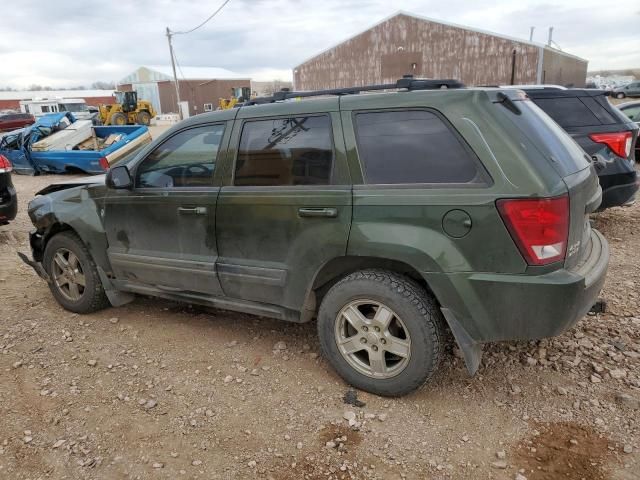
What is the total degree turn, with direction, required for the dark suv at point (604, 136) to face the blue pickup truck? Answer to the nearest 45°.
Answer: approximately 45° to its left

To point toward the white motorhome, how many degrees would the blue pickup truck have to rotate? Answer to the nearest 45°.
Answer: approximately 45° to its right

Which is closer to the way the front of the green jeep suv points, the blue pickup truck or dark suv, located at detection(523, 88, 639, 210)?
the blue pickup truck

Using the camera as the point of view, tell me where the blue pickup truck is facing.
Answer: facing away from the viewer and to the left of the viewer

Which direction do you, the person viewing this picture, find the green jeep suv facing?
facing away from the viewer and to the left of the viewer

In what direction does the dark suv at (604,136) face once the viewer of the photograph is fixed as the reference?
facing away from the viewer and to the left of the viewer

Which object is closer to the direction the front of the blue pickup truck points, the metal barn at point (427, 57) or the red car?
the red car

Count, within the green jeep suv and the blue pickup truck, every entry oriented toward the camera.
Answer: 0

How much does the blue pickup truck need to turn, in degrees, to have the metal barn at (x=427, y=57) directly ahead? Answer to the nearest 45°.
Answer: approximately 90° to its right

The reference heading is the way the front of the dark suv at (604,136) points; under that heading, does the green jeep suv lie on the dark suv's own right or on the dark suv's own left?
on the dark suv's own left

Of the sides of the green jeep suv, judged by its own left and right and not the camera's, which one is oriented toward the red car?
front

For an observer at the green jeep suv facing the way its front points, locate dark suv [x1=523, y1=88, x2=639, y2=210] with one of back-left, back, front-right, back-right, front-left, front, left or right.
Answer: right
